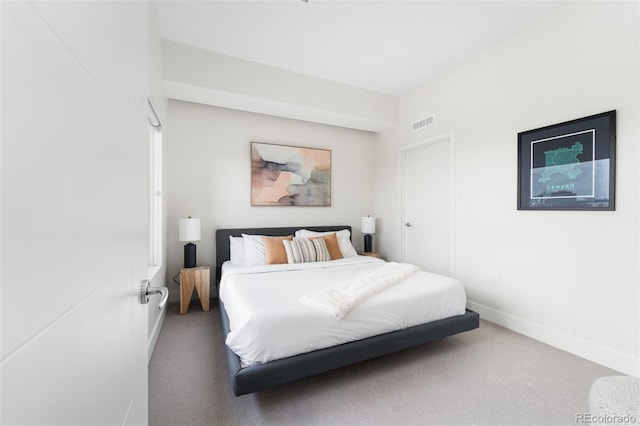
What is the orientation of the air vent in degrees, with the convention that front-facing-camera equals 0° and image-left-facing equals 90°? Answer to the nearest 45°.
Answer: approximately 45°

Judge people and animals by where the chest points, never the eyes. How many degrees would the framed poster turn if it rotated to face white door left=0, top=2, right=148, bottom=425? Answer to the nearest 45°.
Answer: approximately 45° to its left

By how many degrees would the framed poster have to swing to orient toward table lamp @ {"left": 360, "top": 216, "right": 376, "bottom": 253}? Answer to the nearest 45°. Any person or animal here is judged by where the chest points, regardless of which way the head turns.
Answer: approximately 45° to its right

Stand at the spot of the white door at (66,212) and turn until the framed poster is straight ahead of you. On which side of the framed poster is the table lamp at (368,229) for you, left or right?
left

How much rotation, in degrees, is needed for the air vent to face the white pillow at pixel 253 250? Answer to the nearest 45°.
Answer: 0° — it already faces it

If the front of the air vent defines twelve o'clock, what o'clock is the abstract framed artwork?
The abstract framed artwork is roughly at 1 o'clock from the air vent.

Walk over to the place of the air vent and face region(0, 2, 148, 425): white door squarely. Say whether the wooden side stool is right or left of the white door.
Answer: right

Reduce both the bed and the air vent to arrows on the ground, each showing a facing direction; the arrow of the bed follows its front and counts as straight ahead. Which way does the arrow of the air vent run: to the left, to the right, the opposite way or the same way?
to the right
